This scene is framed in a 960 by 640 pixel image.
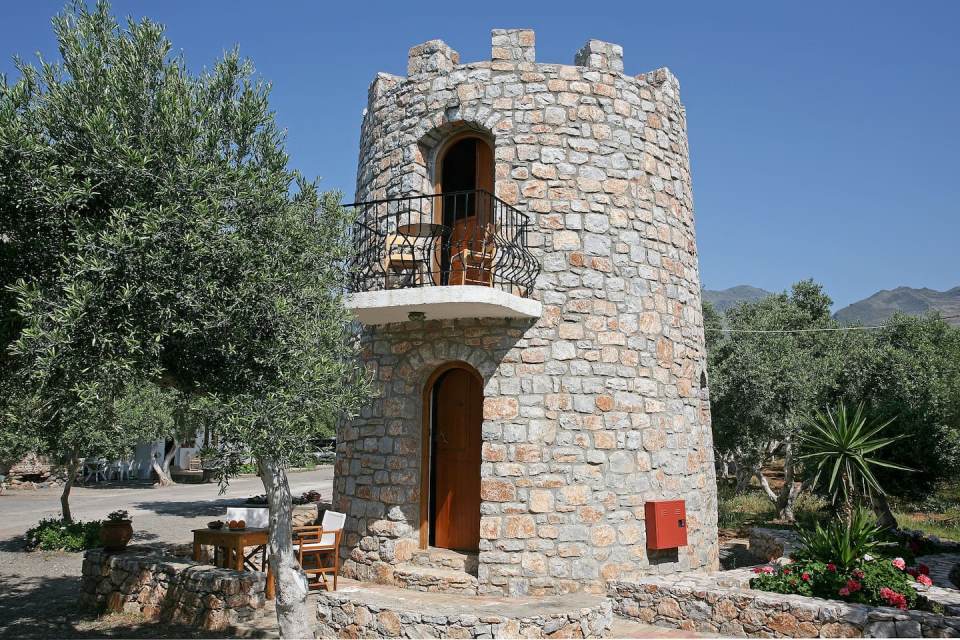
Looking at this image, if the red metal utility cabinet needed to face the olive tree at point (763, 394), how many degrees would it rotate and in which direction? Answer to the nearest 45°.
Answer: approximately 135° to its left

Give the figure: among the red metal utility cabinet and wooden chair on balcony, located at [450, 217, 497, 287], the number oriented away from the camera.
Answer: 0

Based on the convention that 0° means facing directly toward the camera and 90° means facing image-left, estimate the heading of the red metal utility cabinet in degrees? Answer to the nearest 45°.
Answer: approximately 315°

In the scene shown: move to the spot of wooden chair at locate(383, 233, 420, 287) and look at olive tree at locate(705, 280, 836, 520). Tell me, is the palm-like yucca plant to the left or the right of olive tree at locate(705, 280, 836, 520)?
right

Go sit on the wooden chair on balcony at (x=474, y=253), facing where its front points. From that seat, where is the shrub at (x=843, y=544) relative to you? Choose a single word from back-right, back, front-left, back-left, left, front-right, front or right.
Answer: back-left

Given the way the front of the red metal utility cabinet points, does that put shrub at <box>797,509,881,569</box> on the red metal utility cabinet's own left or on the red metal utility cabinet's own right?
on the red metal utility cabinet's own left

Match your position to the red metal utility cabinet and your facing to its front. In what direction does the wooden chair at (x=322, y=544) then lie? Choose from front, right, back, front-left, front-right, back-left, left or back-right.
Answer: back-right
